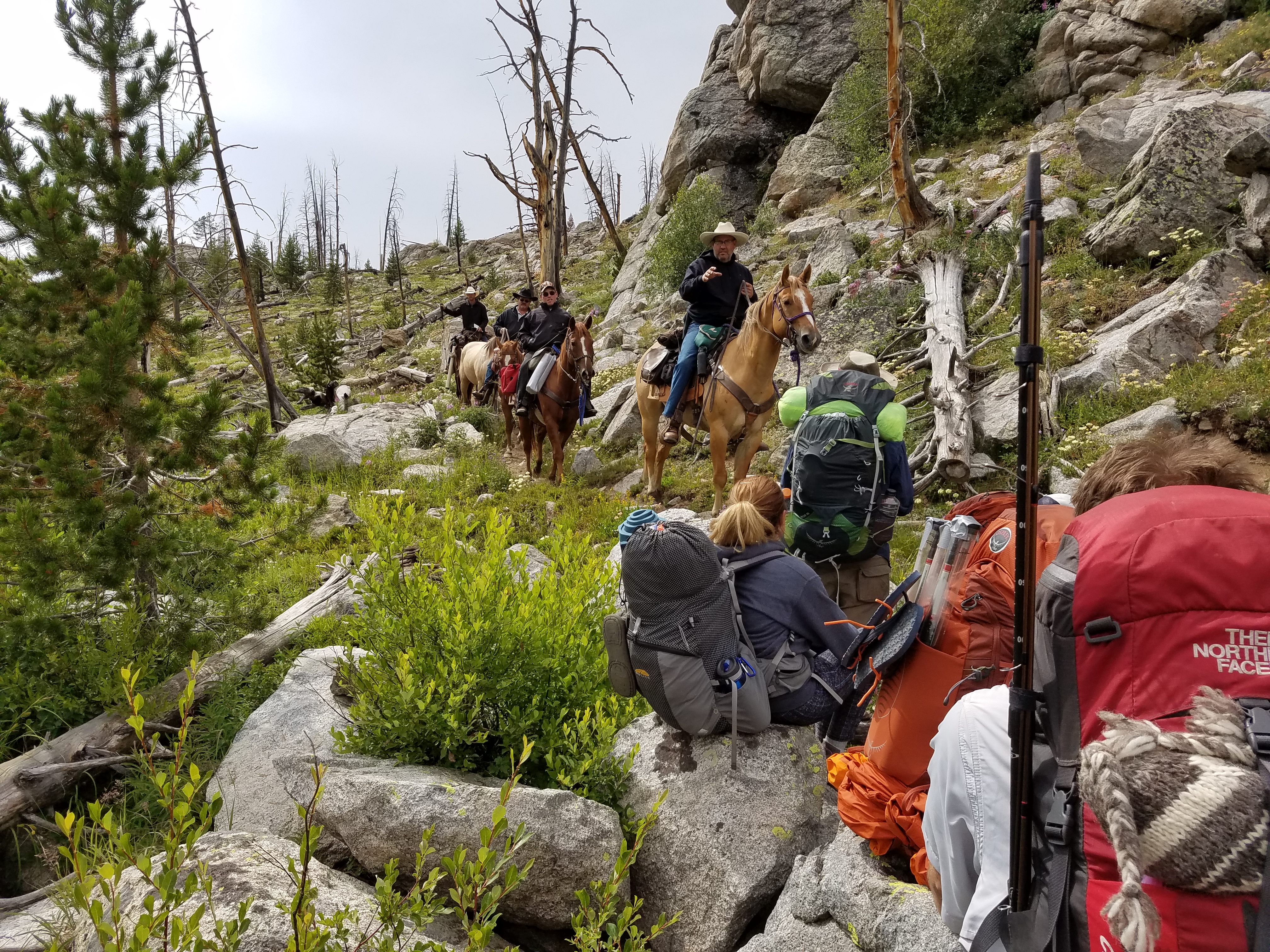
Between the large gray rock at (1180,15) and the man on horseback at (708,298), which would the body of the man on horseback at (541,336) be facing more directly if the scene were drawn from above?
the man on horseback

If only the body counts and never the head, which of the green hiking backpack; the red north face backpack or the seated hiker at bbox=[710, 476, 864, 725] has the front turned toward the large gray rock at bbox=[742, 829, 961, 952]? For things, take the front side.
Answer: the green hiking backpack

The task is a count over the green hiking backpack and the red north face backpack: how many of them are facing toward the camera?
2

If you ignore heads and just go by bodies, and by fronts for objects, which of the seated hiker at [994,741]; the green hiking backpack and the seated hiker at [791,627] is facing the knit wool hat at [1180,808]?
the green hiking backpack

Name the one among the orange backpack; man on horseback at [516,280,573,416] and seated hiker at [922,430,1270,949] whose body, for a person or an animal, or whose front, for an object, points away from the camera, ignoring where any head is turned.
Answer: the seated hiker

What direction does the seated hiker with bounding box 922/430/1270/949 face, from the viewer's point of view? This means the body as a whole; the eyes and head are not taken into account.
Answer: away from the camera
